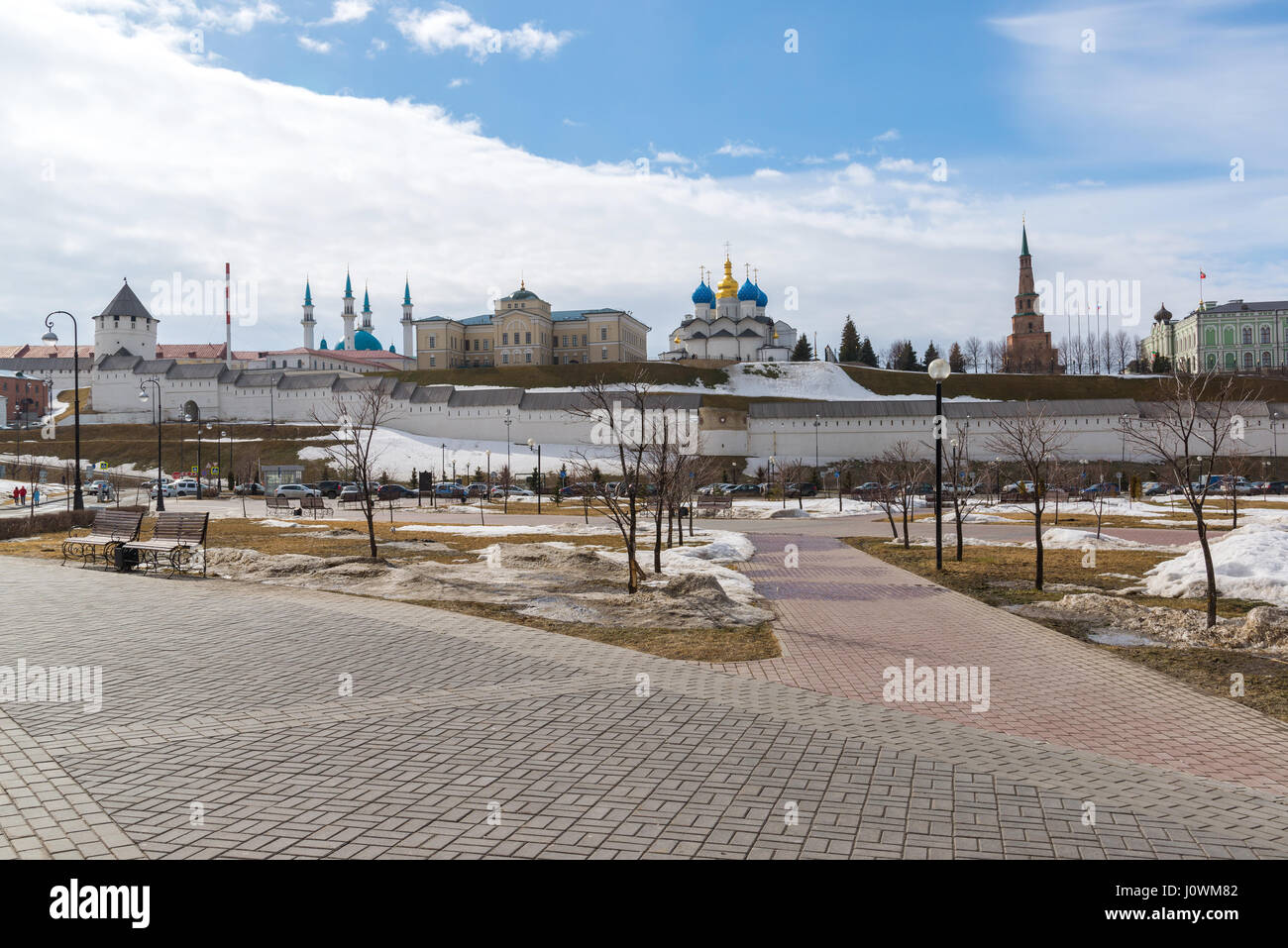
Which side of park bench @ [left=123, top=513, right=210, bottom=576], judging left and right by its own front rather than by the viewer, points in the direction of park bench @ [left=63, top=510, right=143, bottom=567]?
right

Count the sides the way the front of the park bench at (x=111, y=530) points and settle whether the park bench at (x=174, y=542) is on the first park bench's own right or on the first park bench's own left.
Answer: on the first park bench's own left
